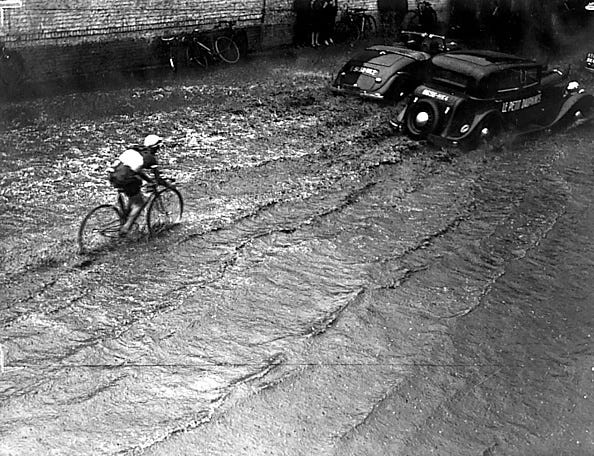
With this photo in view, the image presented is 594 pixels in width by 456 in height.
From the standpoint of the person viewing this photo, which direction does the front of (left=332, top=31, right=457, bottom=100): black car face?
facing away from the viewer and to the right of the viewer

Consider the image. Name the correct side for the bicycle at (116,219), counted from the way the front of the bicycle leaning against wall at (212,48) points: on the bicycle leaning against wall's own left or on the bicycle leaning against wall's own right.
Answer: on the bicycle leaning against wall's own right

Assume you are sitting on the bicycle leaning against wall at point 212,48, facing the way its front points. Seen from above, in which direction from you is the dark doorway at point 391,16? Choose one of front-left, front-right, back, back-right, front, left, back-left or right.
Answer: front-left

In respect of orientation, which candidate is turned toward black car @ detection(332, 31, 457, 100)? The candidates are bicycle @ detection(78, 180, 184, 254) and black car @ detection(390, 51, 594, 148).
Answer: the bicycle

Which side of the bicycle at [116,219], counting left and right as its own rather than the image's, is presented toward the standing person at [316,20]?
front

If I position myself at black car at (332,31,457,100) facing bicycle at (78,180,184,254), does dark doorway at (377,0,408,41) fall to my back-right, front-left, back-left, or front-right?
back-right

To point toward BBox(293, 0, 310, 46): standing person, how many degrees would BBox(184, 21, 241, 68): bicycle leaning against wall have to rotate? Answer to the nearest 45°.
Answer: approximately 45° to its left

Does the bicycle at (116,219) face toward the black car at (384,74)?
yes

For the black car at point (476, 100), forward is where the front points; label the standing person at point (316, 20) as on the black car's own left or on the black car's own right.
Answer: on the black car's own left

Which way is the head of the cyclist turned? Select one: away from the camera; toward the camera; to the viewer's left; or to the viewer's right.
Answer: to the viewer's right

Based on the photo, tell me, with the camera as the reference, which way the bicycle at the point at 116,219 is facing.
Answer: facing away from the viewer and to the right of the viewer

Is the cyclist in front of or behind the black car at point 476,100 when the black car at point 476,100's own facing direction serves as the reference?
behind

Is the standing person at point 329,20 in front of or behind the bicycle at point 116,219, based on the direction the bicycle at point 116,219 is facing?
in front
